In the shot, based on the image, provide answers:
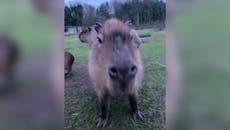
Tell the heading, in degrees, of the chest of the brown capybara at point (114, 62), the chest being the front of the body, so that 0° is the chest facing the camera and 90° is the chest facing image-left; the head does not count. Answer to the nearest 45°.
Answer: approximately 0°

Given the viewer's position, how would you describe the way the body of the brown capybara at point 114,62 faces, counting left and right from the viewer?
facing the viewer
